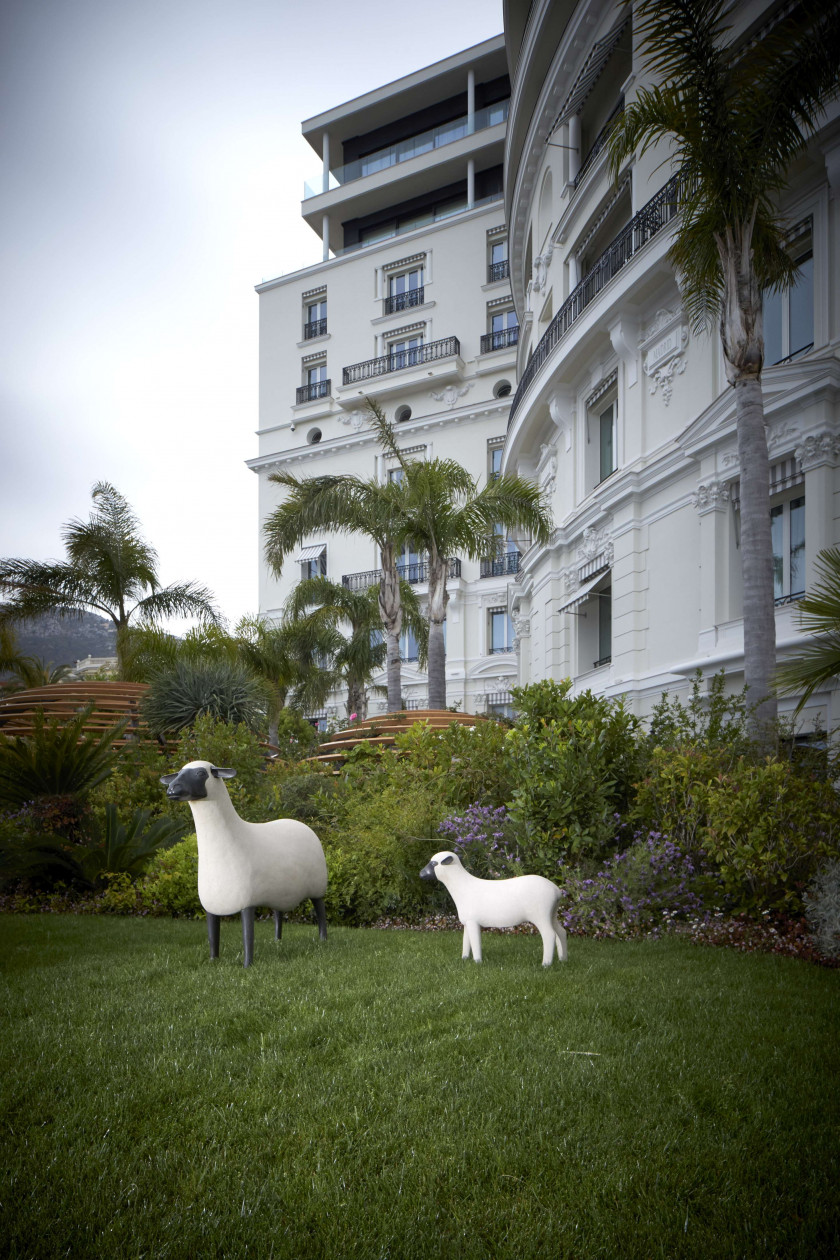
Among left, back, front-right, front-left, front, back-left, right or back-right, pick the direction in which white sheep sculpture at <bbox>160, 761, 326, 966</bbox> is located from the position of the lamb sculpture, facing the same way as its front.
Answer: front

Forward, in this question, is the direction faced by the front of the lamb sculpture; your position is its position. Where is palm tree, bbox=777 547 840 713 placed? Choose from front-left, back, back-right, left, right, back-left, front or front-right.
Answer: back-right

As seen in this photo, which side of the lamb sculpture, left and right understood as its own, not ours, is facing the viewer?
left

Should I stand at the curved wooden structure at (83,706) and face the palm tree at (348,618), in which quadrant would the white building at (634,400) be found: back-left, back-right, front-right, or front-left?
front-right

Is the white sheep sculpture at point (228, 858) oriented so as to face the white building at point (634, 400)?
no

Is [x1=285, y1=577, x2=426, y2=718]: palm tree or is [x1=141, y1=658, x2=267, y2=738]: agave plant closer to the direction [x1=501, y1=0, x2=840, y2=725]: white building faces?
the agave plant

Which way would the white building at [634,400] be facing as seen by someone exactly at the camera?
facing the viewer and to the left of the viewer

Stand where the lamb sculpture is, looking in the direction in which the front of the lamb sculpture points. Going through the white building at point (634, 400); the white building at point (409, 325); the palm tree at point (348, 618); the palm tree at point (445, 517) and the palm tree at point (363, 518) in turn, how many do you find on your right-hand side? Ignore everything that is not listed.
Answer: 5

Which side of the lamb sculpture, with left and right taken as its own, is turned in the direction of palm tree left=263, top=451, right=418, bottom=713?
right

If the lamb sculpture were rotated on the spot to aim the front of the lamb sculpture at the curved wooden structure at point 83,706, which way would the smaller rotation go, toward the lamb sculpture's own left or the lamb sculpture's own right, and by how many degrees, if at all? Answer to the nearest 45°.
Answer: approximately 45° to the lamb sculpture's own right

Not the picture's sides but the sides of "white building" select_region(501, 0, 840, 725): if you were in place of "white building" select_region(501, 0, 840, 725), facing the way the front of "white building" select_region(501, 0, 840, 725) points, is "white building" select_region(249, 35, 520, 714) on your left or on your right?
on your right

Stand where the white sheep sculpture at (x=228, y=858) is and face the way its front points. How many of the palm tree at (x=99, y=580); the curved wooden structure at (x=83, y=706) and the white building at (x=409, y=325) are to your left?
0

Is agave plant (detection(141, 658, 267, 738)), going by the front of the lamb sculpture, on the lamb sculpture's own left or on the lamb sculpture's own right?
on the lamb sculpture's own right

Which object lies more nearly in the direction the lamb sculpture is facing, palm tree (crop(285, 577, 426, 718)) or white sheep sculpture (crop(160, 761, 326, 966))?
the white sheep sculpture

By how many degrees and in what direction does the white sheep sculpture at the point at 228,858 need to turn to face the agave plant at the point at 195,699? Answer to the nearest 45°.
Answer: approximately 135° to its right

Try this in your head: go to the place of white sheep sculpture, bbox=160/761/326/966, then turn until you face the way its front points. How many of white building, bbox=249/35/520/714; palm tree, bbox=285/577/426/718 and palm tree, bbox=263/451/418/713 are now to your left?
0

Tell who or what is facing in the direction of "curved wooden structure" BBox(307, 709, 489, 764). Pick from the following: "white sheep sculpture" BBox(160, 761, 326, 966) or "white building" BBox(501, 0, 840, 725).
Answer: the white building

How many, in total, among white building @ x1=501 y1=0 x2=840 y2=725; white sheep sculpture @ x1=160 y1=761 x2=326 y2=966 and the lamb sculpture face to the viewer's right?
0

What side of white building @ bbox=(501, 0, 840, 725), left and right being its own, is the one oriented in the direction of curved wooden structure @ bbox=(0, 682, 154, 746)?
front

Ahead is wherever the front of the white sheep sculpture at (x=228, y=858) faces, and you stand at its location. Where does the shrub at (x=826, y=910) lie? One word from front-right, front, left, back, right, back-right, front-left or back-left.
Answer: back-left
